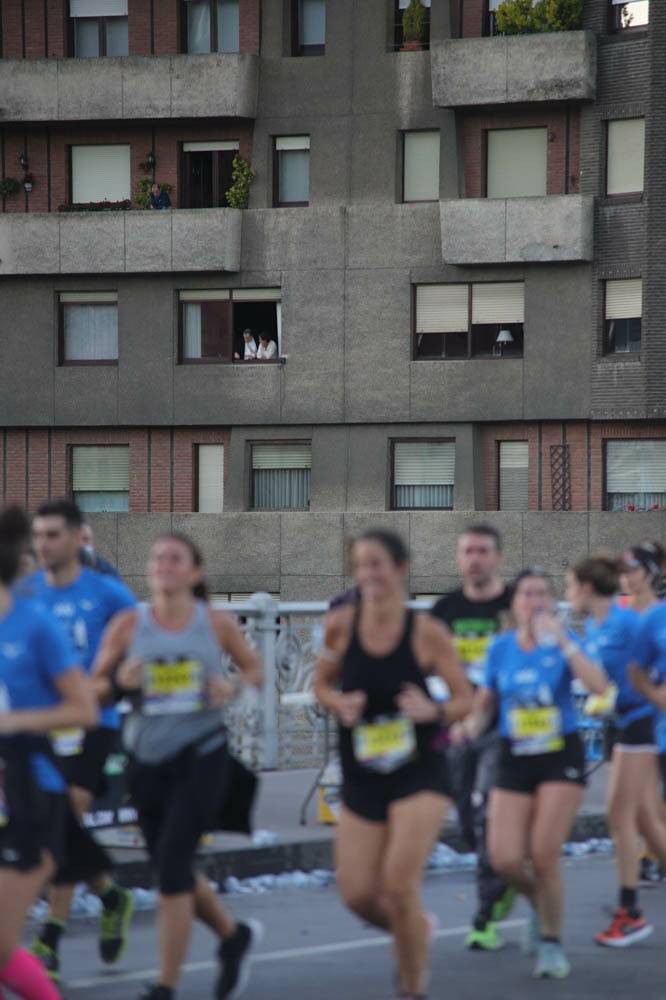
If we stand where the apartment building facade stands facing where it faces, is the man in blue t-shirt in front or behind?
in front

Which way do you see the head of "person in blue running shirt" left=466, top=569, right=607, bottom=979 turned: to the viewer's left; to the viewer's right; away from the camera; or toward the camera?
toward the camera

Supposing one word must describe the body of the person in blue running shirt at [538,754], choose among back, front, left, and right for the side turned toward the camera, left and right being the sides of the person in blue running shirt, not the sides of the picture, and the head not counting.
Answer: front

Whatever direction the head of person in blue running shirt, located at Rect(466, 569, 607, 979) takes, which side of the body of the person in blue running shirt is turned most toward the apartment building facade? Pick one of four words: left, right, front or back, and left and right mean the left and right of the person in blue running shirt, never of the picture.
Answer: back

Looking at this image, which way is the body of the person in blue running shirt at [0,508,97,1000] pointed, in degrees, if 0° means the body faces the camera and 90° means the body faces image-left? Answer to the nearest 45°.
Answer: approximately 45°

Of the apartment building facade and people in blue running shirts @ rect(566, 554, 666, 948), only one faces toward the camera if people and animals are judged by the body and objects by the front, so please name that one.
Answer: the apartment building facade

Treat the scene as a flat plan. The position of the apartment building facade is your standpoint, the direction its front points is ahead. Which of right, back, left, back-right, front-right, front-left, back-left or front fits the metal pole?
front

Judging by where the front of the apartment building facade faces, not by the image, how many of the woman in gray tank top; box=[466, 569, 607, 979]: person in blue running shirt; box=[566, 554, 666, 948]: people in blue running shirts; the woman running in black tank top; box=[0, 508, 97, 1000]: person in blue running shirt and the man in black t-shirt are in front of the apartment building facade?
6

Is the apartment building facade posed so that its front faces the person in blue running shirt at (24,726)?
yes

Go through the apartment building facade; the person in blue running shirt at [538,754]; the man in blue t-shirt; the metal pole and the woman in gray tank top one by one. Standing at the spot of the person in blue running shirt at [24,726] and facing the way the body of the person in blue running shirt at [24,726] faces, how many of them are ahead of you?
0

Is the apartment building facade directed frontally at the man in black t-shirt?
yes

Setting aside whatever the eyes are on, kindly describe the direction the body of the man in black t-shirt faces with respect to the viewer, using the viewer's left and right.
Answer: facing the viewer

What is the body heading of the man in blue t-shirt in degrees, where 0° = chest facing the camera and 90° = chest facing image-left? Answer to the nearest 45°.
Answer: approximately 45°

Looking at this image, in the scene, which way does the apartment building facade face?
toward the camera

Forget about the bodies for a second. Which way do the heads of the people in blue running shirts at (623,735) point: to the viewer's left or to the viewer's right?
to the viewer's left
